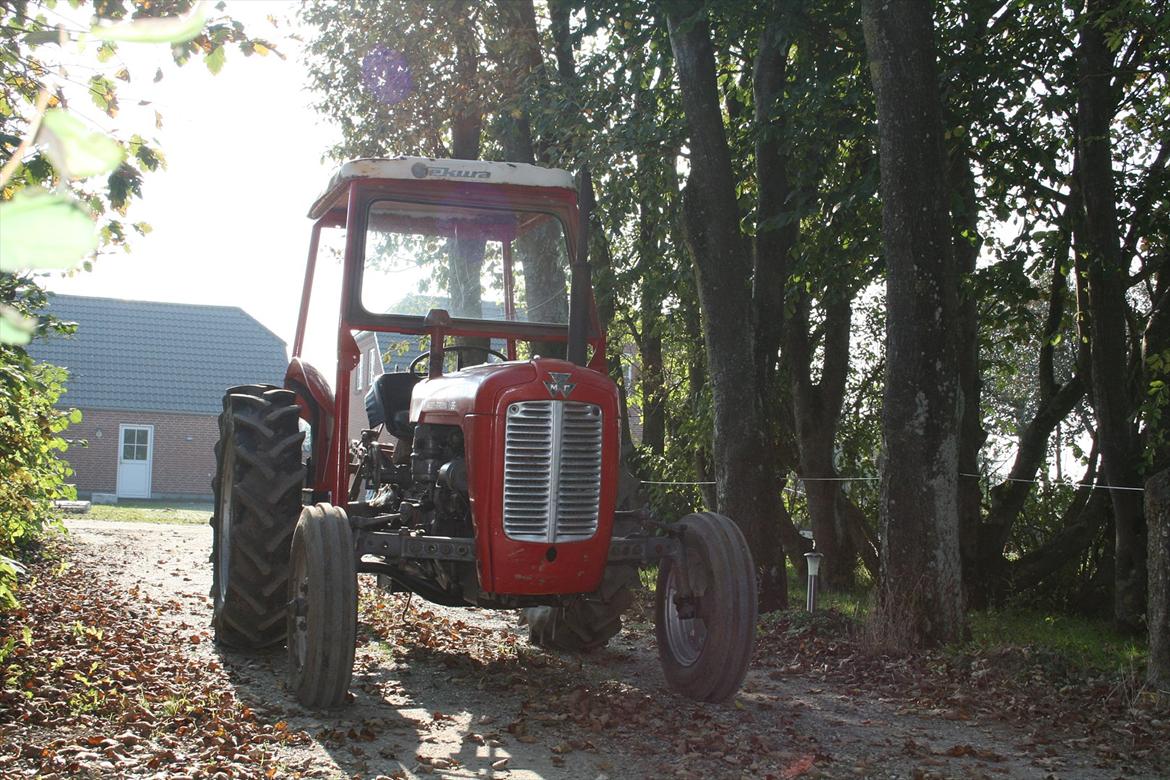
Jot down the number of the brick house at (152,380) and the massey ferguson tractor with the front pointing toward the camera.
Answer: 2

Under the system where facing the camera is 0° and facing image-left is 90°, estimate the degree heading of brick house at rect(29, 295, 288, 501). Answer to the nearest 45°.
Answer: approximately 0°

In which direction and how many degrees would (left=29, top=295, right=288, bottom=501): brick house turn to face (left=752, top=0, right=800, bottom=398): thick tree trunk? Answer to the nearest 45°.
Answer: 0° — it already faces it

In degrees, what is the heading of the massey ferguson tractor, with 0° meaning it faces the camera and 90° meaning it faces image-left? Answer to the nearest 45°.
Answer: approximately 0°

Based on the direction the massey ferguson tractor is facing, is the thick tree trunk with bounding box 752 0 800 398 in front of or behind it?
behind

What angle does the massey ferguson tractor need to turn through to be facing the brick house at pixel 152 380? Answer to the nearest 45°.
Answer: approximately 180°

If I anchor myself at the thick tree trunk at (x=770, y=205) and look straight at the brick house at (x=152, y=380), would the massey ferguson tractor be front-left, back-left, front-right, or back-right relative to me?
back-left

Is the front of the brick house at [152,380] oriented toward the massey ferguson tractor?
yes
